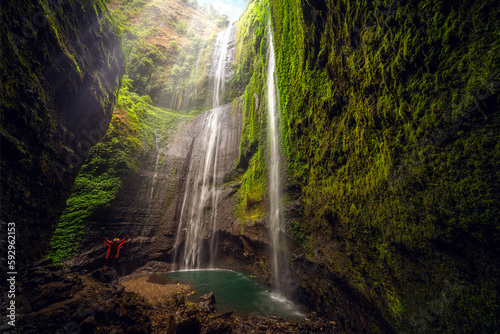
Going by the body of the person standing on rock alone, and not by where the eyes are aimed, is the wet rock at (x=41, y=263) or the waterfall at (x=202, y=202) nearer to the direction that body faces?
the waterfall

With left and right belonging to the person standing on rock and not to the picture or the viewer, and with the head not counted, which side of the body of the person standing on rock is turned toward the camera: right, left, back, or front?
back

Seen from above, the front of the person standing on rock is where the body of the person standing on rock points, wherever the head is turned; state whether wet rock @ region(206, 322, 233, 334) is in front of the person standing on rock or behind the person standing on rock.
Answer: behind

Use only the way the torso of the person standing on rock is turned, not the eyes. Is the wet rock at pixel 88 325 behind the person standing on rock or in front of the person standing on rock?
behind

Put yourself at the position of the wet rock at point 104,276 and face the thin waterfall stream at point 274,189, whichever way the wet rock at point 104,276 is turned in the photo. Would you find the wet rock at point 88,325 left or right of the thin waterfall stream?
right

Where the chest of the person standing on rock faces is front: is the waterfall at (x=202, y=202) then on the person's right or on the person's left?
on the person's right

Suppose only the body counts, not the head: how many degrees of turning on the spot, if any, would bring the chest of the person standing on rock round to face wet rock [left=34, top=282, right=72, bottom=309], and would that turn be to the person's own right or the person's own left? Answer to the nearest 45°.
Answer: approximately 180°

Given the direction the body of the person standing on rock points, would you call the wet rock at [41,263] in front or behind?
behind

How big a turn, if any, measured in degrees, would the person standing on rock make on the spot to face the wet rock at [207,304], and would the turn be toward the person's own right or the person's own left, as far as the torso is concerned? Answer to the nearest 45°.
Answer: approximately 135° to the person's own right
